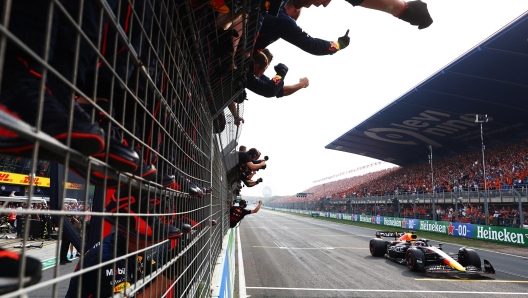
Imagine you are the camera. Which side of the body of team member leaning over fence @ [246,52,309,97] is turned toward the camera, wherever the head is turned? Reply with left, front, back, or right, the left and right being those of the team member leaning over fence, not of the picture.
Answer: right

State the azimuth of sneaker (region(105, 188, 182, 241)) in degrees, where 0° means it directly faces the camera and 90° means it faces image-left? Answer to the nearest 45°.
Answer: approximately 270°

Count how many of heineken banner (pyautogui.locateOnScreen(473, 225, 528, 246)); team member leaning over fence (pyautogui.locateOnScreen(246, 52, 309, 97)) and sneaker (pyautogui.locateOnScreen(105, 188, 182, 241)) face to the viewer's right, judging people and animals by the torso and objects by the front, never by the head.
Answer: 2

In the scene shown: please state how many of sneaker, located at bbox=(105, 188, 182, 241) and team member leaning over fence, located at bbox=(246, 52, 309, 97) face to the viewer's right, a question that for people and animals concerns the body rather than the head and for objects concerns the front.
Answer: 2

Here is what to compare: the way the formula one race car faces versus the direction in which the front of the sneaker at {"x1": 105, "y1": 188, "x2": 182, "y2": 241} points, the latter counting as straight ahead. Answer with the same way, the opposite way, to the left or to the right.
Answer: to the right

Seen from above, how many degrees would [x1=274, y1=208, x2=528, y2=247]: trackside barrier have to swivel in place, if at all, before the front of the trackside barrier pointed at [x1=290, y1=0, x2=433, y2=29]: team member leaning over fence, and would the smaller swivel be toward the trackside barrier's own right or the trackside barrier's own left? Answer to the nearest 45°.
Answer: approximately 45° to the trackside barrier's own left

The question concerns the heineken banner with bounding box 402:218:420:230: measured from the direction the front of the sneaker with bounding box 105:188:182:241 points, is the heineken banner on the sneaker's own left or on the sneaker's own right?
on the sneaker's own left

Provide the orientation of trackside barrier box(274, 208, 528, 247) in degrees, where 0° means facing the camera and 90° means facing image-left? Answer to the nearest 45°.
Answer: approximately 45°

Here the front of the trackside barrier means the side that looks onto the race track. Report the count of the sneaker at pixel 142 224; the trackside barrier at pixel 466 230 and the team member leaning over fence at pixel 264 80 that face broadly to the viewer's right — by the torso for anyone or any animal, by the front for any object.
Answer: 2
